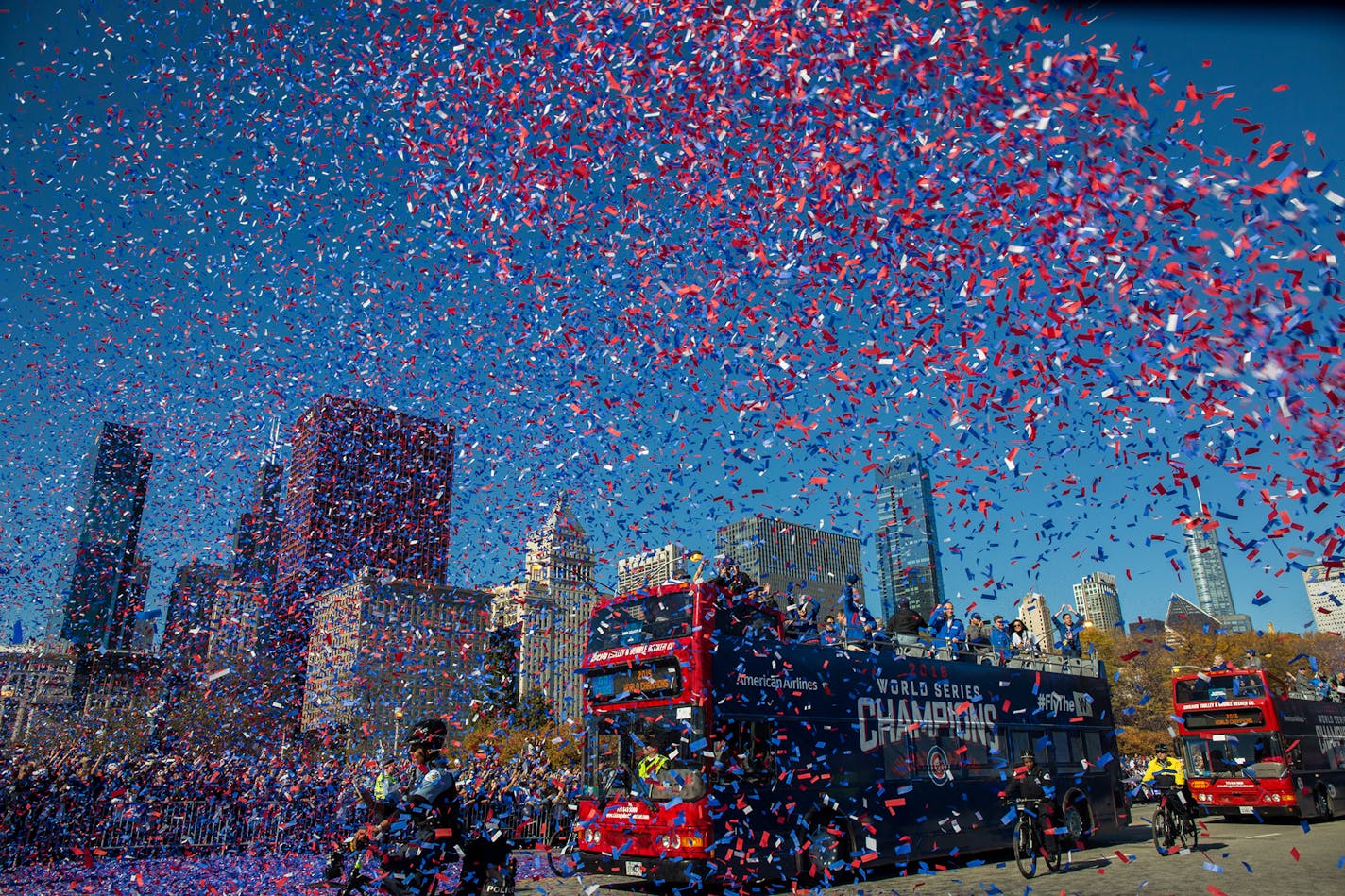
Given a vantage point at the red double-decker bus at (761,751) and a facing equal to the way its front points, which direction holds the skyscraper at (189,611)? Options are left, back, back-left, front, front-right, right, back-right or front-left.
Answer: front-right

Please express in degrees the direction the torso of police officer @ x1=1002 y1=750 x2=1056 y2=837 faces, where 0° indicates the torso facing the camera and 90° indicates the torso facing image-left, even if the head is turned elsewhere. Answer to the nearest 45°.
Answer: approximately 45°

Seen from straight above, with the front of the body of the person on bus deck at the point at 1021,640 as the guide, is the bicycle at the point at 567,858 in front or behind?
in front

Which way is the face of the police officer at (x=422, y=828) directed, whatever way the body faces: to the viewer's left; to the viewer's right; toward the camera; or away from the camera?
to the viewer's left

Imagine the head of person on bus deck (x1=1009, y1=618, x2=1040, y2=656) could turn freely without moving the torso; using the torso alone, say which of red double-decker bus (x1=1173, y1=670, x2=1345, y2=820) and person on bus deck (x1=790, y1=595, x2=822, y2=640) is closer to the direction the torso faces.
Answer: the person on bus deck

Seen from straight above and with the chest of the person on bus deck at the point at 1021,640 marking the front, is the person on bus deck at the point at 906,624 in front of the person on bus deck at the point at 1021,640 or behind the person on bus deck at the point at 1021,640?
in front

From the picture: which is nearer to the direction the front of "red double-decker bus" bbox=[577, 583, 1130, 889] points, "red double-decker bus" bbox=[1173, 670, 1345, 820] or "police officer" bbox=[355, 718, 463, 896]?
the police officer

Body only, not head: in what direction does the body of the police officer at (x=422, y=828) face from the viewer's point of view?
to the viewer's left
